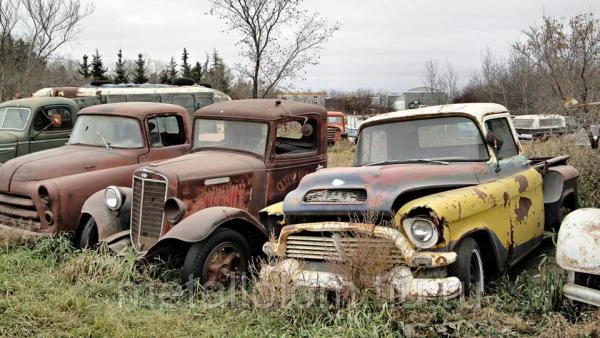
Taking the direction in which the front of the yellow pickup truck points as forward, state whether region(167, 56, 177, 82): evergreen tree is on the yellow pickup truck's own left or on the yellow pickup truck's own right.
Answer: on the yellow pickup truck's own right

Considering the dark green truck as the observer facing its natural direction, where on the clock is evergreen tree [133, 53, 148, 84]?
The evergreen tree is roughly at 5 o'clock from the dark green truck.

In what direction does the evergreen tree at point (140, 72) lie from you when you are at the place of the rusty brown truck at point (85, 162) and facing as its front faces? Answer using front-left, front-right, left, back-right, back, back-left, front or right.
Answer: back-right

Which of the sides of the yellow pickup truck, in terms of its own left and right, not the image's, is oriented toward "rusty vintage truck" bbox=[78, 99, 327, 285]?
right

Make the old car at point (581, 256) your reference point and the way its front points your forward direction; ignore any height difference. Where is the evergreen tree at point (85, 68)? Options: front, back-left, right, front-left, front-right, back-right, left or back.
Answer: right

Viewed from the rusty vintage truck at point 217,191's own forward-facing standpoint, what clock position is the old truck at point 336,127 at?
The old truck is roughly at 5 o'clock from the rusty vintage truck.

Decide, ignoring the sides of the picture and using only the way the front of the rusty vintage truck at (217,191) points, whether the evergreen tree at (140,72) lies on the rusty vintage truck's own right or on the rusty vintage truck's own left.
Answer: on the rusty vintage truck's own right

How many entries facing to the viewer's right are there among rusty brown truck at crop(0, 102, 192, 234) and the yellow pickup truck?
0

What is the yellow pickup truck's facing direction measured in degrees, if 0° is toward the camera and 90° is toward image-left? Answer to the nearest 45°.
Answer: approximately 45°

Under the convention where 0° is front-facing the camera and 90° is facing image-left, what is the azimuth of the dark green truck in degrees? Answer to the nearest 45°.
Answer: approximately 45°

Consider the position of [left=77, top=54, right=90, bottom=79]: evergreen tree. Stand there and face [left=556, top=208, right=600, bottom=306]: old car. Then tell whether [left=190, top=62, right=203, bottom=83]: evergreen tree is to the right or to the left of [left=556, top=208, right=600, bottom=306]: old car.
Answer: left
